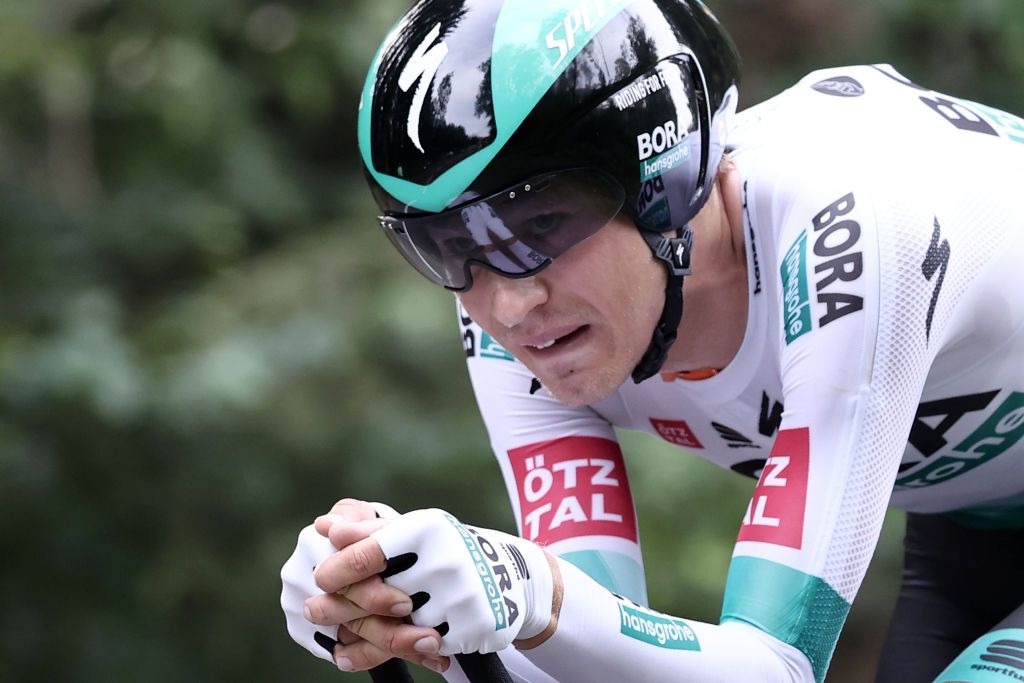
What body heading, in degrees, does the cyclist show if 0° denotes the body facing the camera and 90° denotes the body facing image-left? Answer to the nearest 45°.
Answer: approximately 45°
